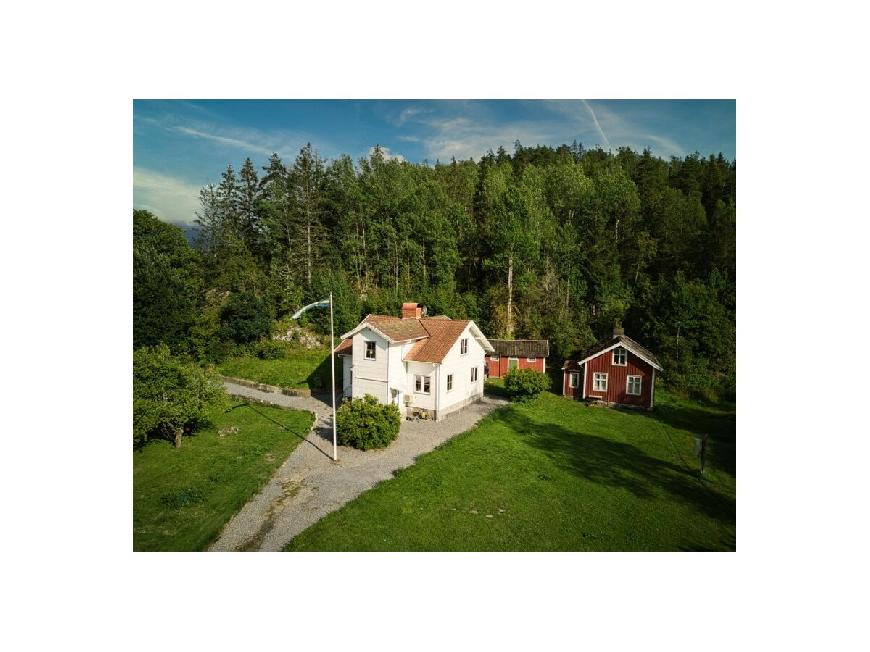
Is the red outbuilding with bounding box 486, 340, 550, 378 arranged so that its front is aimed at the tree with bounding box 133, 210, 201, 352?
no

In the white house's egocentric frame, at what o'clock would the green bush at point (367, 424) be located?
The green bush is roughly at 11 o'clock from the white house.

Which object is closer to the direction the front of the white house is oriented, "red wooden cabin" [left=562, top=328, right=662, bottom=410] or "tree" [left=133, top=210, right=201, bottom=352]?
the tree

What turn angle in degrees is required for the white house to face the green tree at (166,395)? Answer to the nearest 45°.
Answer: approximately 45° to its right

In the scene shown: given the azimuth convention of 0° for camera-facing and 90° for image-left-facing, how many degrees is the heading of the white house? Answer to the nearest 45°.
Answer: approximately 45°

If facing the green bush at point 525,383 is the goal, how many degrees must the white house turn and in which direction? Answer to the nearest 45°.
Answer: approximately 135° to its left

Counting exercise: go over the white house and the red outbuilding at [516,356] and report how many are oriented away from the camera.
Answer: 0

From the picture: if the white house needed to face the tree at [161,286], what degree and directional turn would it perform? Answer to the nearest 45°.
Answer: approximately 90° to its right

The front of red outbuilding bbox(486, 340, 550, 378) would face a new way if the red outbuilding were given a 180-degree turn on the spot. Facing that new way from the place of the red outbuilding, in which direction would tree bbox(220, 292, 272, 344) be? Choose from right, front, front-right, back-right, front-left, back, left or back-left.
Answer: left

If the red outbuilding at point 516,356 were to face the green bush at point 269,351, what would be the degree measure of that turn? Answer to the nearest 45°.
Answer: approximately 90° to its right

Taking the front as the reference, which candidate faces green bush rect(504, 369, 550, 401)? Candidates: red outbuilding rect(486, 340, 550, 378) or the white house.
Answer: the red outbuilding

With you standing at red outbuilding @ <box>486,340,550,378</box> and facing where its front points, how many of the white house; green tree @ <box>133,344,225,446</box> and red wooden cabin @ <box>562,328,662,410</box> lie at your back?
0

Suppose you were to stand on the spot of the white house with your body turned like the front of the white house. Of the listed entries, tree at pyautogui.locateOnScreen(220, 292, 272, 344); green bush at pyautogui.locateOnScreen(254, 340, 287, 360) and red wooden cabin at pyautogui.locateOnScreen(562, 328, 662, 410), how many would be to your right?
2

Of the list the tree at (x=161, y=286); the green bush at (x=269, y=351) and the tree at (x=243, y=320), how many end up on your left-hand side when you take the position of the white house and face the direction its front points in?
0

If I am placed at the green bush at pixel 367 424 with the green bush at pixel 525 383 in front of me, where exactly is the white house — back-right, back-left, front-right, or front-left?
front-left

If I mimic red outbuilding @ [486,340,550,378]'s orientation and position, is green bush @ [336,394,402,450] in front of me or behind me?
in front

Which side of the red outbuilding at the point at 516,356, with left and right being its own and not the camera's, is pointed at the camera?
front

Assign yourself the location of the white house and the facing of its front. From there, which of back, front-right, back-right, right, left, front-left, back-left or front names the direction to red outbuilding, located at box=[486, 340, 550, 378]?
back
